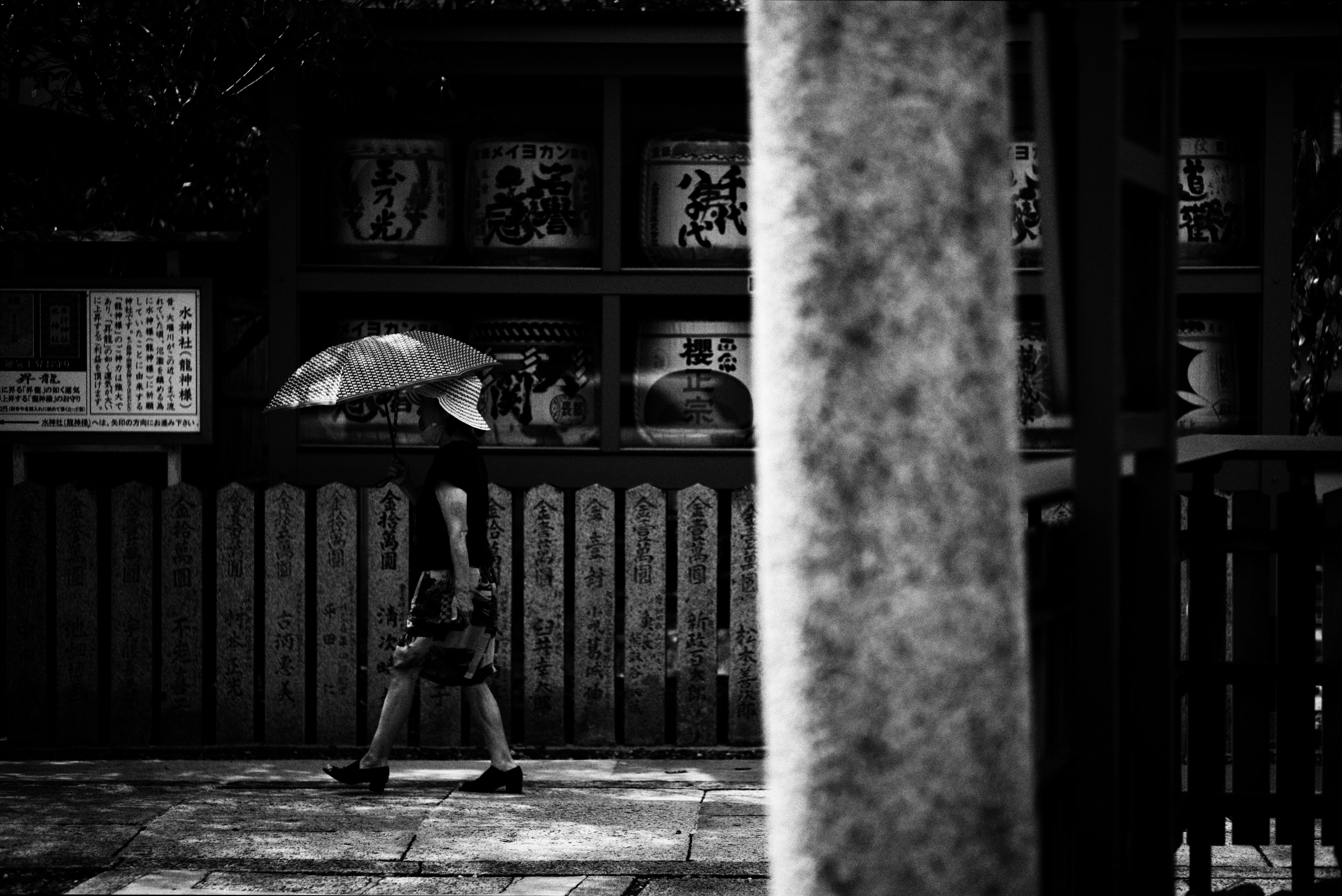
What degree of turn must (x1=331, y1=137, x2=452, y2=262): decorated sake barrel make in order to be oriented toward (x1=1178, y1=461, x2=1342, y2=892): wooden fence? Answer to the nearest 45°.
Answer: approximately 45° to its left

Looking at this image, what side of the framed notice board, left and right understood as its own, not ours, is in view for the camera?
front

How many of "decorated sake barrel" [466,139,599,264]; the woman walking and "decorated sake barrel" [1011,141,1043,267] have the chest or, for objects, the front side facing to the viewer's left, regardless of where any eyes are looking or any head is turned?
1

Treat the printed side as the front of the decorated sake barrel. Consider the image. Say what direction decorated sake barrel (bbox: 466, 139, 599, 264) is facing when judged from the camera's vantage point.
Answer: facing the viewer

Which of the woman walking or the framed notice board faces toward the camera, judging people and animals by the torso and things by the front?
the framed notice board

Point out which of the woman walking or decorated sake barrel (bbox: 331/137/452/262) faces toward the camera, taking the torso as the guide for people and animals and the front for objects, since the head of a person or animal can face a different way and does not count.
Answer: the decorated sake barrel

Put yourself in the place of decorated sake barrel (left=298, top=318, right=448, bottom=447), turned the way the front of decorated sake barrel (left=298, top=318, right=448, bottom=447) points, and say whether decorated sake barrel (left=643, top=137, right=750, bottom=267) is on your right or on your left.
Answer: on your left

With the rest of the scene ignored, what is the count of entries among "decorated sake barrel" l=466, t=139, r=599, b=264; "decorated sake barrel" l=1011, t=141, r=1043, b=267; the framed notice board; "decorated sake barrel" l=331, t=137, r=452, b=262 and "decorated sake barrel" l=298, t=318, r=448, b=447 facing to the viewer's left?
0

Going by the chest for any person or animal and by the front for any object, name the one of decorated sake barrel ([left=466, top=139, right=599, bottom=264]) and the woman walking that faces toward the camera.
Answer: the decorated sake barrel

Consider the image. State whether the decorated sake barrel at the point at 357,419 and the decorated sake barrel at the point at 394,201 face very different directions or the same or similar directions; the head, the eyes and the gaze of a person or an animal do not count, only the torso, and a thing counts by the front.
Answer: same or similar directions

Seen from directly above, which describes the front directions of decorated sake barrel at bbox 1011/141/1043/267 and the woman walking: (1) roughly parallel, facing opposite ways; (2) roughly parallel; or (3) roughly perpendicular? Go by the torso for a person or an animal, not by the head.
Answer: roughly perpendicular
